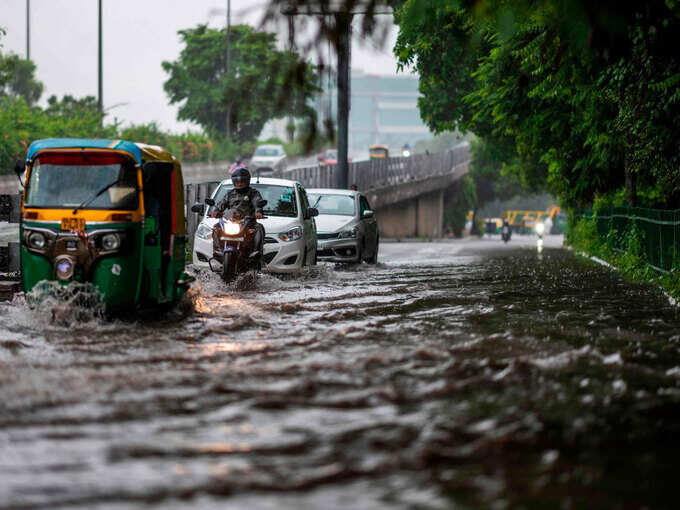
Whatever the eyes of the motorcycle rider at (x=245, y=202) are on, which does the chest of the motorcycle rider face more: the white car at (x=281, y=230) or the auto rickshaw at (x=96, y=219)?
the auto rickshaw

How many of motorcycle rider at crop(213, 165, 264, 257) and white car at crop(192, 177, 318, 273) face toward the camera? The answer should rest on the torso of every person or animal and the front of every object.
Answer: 2

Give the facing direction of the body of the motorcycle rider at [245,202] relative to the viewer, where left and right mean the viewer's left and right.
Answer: facing the viewer

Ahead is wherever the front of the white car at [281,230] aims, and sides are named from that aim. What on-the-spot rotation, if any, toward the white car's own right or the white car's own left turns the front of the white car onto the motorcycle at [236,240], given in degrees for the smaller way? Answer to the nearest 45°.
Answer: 0° — it already faces it

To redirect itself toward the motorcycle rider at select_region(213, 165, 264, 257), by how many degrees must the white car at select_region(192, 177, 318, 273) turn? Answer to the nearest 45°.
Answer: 0° — it already faces them

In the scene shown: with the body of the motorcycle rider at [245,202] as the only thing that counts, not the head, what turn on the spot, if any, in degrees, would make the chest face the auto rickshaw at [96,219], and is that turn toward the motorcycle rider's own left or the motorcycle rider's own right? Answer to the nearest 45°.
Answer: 0° — they already face it

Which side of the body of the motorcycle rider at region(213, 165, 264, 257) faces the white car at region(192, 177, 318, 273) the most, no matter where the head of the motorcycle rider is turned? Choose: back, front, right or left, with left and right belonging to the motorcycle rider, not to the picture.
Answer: back

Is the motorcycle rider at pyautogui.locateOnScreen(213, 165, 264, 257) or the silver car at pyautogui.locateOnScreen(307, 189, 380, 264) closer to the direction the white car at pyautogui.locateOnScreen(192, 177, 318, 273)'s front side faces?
the motorcycle rider

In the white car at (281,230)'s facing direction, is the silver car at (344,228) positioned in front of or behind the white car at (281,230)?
behind

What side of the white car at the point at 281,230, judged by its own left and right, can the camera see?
front

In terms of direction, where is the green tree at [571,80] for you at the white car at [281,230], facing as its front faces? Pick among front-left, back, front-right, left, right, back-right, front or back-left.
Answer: left
